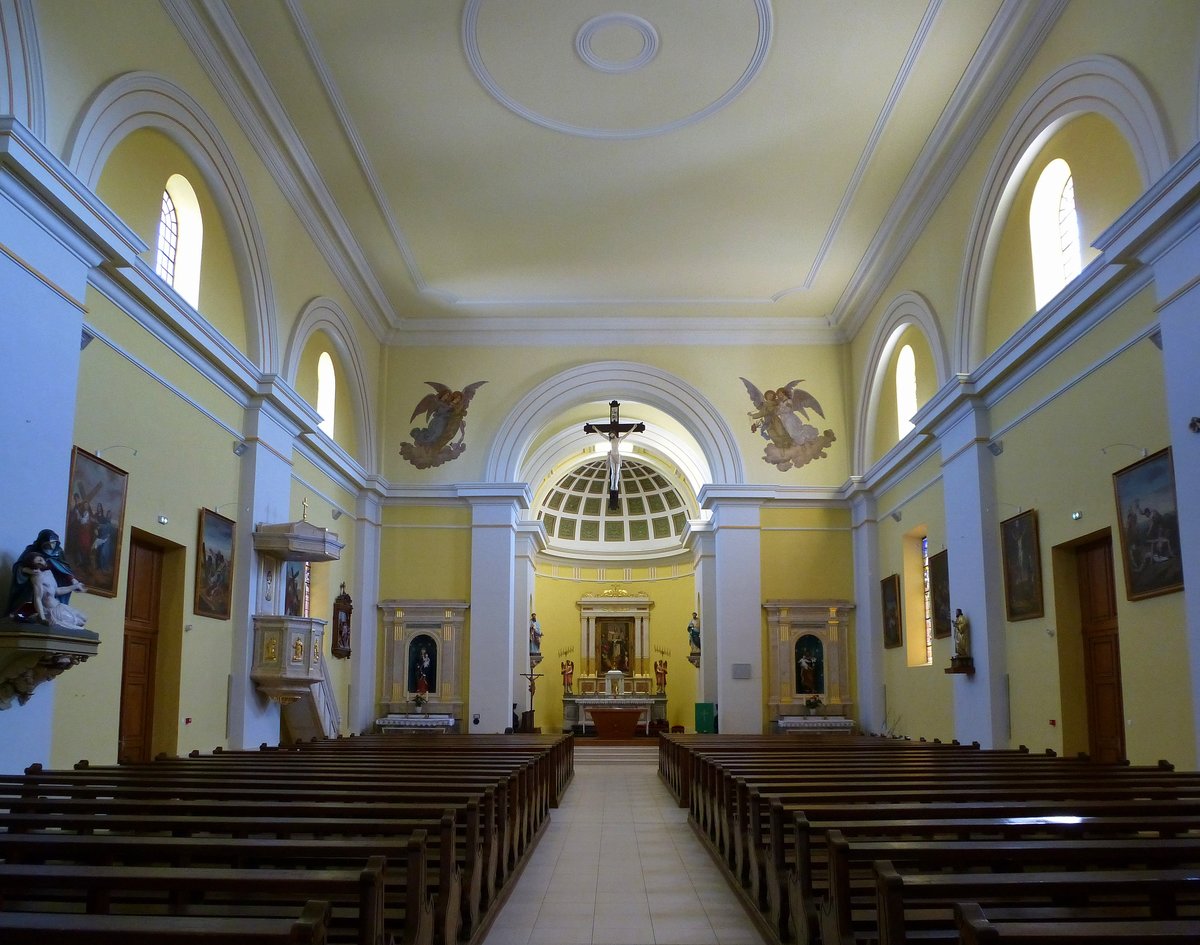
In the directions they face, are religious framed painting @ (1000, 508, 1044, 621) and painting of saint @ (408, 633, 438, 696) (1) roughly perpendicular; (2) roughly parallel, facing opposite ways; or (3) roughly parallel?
roughly perpendicular

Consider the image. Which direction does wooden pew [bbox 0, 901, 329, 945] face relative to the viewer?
away from the camera

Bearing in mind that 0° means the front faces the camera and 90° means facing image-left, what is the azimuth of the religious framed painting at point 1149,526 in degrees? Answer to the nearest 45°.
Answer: approximately 45°

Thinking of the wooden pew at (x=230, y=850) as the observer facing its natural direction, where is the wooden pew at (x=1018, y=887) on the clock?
the wooden pew at (x=1018, y=887) is roughly at 4 o'clock from the wooden pew at (x=230, y=850).

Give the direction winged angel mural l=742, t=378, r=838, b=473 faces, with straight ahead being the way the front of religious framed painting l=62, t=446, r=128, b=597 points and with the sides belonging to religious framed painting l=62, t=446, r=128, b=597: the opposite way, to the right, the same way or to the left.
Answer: to the right

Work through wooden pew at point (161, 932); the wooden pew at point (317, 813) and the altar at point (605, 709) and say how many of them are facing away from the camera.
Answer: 2

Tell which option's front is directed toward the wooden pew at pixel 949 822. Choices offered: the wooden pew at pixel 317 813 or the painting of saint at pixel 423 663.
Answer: the painting of saint

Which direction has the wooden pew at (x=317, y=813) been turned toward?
away from the camera

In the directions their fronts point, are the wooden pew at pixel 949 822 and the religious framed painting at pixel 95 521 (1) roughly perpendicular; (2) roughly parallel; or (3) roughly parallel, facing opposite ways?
roughly perpendicular

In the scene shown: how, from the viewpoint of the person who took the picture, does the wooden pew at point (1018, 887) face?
facing away from the viewer

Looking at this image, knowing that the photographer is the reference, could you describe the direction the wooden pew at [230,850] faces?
facing away from the viewer

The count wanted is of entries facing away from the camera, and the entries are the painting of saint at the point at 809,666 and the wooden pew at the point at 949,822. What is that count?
1

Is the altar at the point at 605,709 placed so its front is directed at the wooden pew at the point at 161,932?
yes

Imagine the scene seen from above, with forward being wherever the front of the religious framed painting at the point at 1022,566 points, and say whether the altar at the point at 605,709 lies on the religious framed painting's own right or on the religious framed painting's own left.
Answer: on the religious framed painting's own right
